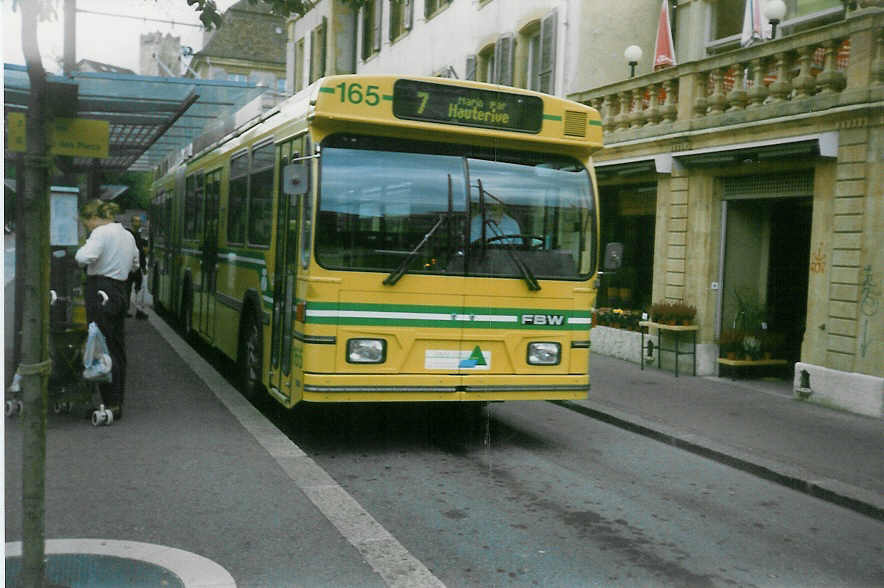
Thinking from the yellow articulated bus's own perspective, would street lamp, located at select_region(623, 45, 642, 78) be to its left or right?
on its left

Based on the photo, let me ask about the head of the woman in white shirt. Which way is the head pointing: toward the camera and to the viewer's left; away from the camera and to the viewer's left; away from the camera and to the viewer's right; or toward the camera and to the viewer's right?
away from the camera and to the viewer's left

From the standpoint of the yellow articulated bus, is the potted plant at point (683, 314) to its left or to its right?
on its left

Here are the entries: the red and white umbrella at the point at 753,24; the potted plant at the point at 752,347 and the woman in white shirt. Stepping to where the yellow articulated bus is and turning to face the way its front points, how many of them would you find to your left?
2

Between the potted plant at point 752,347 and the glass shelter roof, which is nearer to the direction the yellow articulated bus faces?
the potted plant

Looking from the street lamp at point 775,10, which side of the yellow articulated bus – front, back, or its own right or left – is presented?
left

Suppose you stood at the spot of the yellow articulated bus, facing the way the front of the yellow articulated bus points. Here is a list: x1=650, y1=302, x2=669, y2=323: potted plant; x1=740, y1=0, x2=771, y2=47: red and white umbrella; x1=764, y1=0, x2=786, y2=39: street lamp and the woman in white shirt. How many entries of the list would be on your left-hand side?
3

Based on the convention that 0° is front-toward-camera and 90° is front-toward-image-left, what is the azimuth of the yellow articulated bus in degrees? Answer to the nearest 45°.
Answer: approximately 315°

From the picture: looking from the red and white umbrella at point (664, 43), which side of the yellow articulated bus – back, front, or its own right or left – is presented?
left

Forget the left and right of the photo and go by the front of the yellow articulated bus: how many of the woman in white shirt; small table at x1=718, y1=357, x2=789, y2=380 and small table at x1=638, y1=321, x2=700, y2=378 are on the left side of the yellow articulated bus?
2

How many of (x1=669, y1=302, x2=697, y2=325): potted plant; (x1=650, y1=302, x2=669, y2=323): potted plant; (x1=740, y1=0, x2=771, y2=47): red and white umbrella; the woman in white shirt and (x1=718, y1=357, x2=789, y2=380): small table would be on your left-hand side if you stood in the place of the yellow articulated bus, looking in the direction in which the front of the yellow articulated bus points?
4
